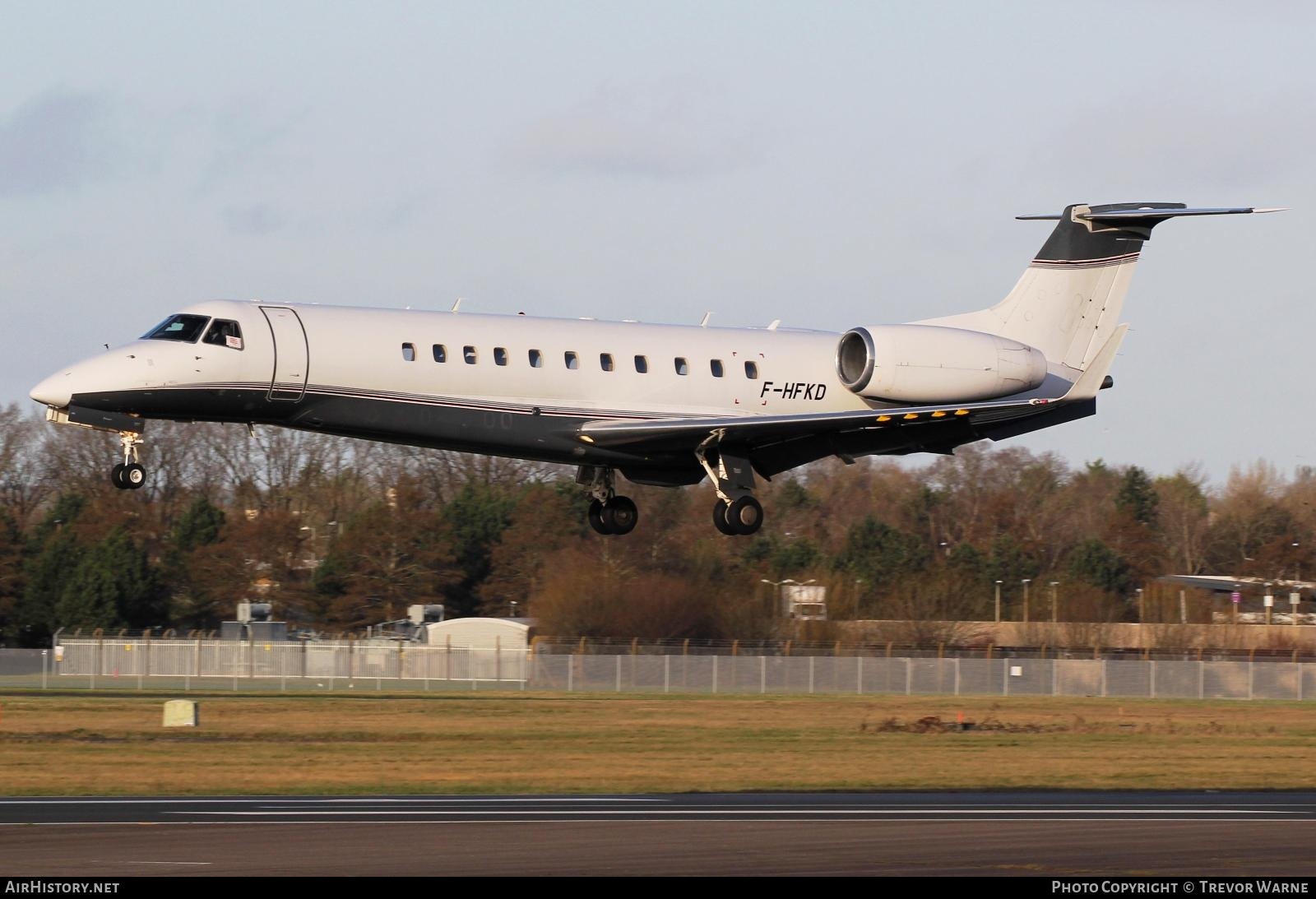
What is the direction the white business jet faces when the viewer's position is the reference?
facing the viewer and to the left of the viewer
